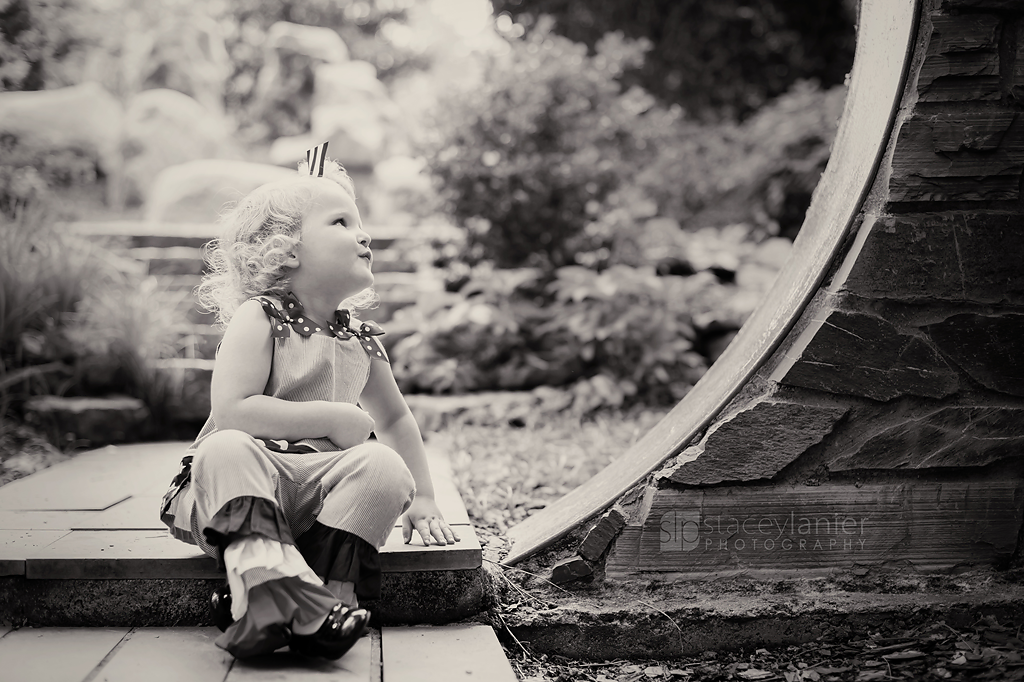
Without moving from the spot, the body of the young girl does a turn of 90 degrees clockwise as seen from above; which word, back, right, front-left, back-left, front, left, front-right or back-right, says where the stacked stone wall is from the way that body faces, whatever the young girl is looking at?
back-left

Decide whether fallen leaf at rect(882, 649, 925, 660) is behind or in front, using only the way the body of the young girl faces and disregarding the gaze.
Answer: in front

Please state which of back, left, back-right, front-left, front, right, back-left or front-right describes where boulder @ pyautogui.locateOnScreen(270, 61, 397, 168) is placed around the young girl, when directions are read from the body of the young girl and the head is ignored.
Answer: back-left

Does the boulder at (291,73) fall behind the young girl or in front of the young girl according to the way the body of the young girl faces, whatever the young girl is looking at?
behind

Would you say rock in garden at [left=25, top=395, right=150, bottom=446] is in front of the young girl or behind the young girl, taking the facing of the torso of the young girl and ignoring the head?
behind

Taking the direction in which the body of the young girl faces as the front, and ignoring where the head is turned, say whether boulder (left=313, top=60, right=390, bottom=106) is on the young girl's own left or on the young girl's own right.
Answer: on the young girl's own left

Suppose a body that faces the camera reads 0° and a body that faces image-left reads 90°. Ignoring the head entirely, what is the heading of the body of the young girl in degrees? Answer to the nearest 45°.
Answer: approximately 315°

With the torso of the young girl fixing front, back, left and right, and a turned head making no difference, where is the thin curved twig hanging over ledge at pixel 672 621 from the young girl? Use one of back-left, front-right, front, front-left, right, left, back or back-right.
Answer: front-left

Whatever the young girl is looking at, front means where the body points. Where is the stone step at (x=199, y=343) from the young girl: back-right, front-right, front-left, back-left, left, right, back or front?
back-left

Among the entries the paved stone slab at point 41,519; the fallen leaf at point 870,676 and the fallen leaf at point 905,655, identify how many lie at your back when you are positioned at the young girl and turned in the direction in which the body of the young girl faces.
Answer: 1

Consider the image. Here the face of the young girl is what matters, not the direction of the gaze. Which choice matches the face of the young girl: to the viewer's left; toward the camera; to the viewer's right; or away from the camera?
to the viewer's right
